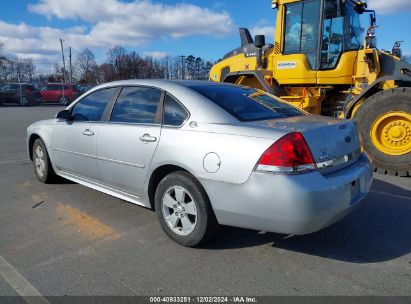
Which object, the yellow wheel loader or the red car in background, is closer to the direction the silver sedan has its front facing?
the red car in background

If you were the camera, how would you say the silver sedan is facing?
facing away from the viewer and to the left of the viewer

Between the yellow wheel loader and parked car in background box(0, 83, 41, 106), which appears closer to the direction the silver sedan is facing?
the parked car in background

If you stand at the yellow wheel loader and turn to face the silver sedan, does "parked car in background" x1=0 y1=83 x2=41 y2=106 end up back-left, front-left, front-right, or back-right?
back-right

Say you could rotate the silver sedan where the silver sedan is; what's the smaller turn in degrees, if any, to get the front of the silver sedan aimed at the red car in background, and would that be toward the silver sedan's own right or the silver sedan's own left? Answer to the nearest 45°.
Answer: approximately 45° to the silver sedan's own right

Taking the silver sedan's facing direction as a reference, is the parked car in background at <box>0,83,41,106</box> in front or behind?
in front

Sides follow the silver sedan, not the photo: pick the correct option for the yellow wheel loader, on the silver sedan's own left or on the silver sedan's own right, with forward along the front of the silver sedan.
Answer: on the silver sedan's own right
